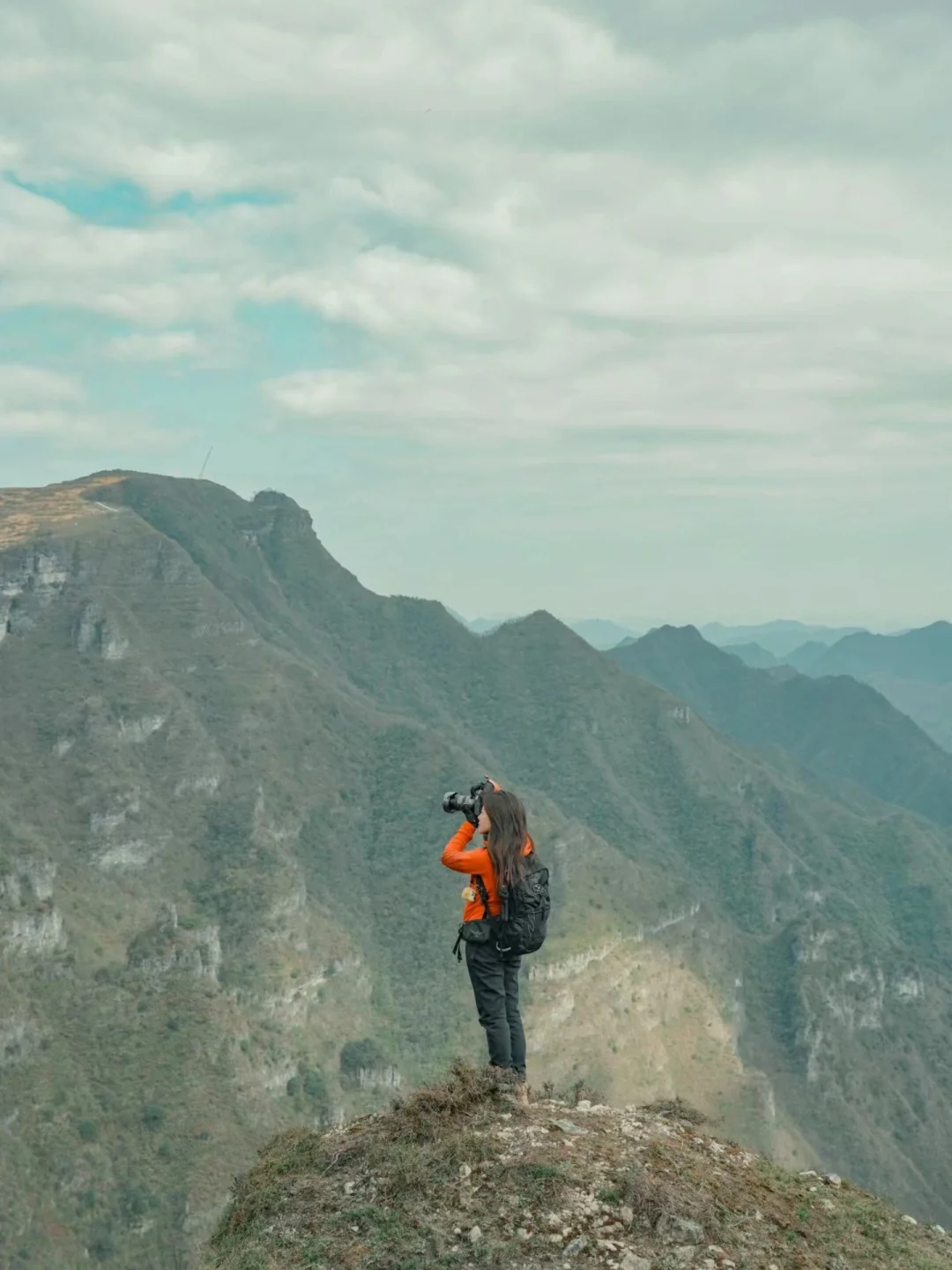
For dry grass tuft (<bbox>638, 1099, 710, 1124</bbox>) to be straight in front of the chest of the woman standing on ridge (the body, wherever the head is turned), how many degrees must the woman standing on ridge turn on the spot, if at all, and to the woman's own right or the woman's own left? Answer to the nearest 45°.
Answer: approximately 135° to the woman's own right
